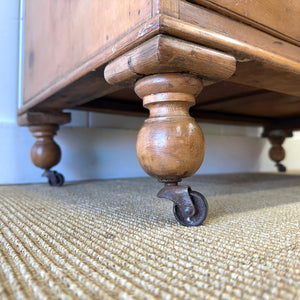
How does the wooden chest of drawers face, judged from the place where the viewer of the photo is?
facing the viewer and to the right of the viewer
